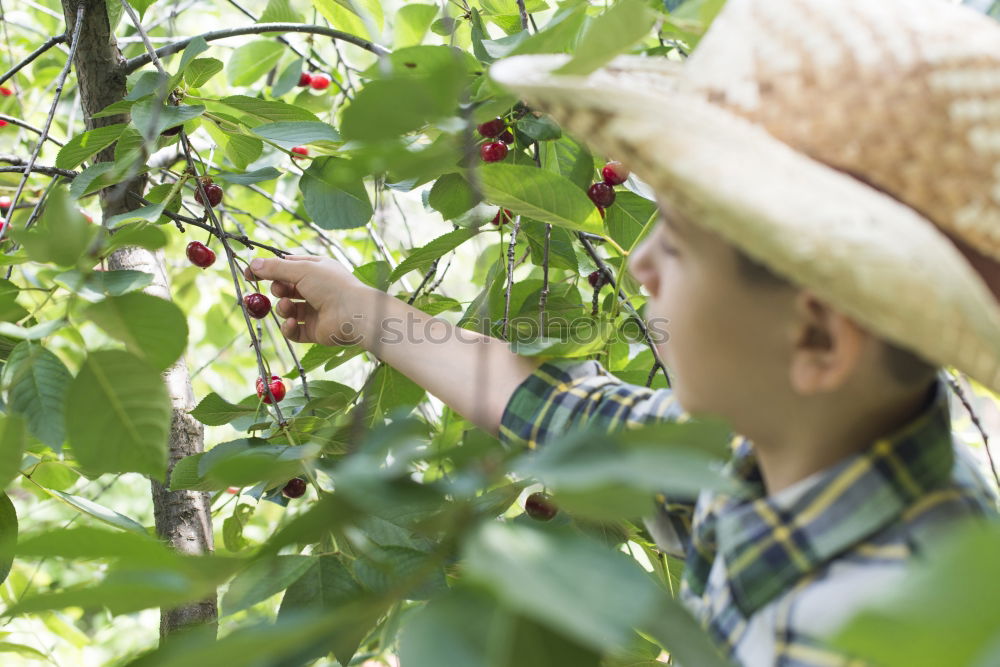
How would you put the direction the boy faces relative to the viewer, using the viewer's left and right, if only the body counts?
facing to the left of the viewer

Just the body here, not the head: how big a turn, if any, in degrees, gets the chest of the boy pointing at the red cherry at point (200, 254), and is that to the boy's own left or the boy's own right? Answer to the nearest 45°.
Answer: approximately 45° to the boy's own right

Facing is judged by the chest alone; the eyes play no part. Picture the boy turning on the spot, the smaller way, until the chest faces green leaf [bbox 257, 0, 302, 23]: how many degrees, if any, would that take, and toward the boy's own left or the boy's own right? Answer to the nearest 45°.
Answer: approximately 45° to the boy's own right

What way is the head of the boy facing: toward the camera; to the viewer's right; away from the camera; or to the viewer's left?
to the viewer's left
